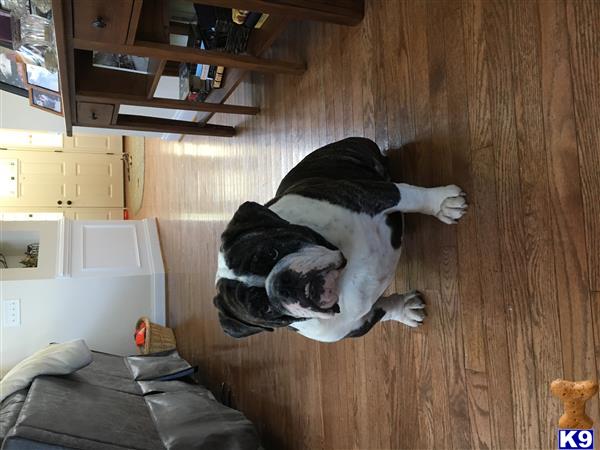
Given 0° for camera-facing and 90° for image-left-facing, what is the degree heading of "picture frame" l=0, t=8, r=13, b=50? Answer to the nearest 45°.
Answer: approximately 45°

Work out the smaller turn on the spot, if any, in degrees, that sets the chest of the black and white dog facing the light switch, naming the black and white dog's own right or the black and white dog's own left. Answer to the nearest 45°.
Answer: approximately 135° to the black and white dog's own right

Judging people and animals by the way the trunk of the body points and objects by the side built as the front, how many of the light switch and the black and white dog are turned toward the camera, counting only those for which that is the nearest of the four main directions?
2
